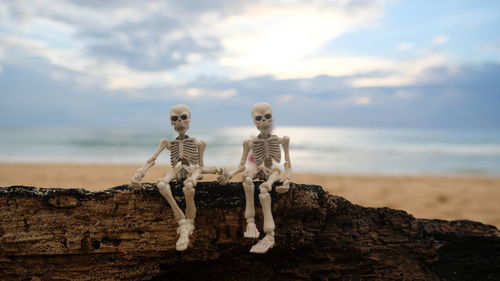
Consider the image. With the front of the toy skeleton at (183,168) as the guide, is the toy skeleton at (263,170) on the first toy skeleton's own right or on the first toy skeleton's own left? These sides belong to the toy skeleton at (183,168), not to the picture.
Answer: on the first toy skeleton's own left

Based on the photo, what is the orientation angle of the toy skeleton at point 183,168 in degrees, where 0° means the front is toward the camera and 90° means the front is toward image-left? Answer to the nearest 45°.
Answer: approximately 0°
